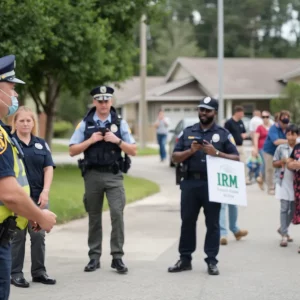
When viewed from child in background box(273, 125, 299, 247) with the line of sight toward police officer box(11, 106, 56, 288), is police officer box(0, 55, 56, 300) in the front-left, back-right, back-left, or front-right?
front-left

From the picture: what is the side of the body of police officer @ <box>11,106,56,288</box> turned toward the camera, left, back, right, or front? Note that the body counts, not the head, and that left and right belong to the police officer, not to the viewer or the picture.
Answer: front

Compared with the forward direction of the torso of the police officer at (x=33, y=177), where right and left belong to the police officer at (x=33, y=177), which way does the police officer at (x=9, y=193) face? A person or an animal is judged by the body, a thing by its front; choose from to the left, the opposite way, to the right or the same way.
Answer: to the left

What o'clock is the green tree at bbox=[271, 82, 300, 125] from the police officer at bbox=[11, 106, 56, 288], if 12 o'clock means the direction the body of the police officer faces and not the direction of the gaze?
The green tree is roughly at 7 o'clock from the police officer.

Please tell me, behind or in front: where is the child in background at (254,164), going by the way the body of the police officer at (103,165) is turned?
behind

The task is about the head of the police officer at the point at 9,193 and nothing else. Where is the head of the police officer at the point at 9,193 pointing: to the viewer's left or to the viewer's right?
to the viewer's right

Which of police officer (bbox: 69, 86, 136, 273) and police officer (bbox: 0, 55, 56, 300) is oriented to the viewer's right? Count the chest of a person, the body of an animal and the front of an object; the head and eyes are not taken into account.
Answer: police officer (bbox: 0, 55, 56, 300)

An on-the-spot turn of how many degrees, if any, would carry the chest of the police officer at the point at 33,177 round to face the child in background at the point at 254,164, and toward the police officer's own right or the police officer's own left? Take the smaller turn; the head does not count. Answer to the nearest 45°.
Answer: approximately 135° to the police officer's own left

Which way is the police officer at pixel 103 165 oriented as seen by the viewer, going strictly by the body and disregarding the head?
toward the camera

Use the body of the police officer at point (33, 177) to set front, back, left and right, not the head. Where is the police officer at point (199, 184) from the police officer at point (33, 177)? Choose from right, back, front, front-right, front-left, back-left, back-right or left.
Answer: left

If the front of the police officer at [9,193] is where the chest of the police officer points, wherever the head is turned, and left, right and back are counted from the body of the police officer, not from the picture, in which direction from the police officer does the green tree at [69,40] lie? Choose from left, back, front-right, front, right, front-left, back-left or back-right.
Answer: left

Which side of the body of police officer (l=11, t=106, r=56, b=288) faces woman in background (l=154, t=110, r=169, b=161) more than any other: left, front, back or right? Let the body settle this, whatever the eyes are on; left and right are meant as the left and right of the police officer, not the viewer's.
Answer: back

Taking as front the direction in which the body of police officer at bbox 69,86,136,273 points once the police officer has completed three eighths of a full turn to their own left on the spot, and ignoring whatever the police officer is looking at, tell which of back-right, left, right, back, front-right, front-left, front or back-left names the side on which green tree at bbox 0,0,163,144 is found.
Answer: front-left

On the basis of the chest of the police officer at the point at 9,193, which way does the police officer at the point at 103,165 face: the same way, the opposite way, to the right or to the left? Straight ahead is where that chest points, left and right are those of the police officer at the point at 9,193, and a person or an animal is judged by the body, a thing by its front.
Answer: to the right

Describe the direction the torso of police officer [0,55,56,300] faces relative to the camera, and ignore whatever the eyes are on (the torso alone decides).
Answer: to the viewer's right

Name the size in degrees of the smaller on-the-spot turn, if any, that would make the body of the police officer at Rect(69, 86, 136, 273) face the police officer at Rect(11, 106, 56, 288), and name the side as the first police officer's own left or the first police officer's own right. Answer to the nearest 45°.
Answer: approximately 45° to the first police officer's own right
